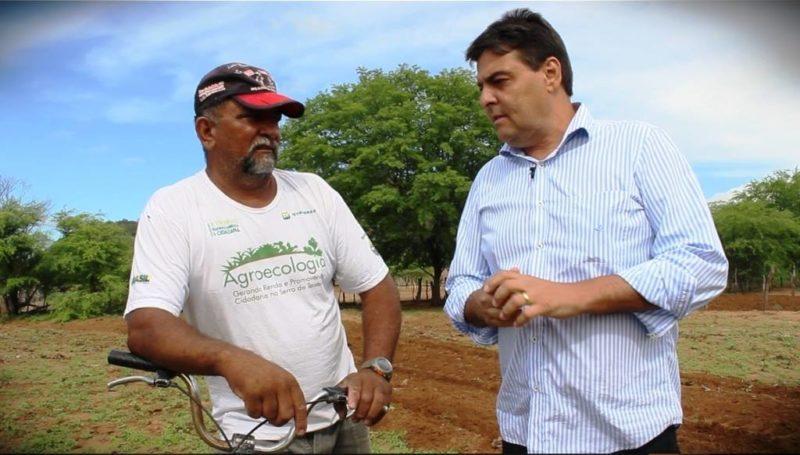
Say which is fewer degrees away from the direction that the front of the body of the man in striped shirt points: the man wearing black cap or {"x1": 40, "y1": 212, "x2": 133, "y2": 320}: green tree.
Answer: the man wearing black cap

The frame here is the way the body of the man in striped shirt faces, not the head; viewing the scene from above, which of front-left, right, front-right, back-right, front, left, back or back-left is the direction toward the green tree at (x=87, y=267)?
right

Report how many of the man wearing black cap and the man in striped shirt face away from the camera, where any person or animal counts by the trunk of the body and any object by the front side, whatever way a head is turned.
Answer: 0

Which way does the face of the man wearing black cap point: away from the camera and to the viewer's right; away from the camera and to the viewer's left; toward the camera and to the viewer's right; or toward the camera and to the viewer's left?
toward the camera and to the viewer's right

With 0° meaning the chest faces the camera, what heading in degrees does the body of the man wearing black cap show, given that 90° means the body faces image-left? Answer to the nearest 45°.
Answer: approximately 315°

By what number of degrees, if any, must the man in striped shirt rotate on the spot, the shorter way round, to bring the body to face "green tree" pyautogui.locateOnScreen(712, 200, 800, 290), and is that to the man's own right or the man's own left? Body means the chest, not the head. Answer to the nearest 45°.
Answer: approximately 135° to the man's own right

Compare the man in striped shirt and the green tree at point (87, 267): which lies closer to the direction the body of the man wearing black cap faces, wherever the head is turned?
the man in striped shirt

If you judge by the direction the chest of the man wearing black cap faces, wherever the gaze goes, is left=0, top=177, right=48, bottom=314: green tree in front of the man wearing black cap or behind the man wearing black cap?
behind

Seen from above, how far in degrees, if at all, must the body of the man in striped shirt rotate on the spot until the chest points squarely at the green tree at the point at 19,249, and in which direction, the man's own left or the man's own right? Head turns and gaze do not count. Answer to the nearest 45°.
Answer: approximately 90° to the man's own right

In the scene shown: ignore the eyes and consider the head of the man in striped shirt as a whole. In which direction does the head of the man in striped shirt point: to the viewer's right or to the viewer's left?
to the viewer's left

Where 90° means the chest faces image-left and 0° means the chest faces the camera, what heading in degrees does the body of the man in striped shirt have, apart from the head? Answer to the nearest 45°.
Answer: approximately 45°

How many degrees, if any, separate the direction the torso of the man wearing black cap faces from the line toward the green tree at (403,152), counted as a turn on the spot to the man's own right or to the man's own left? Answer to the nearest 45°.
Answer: approximately 135° to the man's own left

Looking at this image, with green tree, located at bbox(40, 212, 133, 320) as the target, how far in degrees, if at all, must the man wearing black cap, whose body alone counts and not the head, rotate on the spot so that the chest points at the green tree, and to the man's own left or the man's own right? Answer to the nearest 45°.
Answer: approximately 135° to the man's own left

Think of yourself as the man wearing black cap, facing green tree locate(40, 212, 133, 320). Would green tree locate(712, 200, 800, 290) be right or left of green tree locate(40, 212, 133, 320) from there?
right
